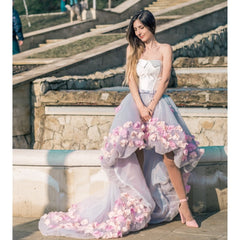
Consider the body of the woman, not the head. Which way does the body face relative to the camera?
toward the camera

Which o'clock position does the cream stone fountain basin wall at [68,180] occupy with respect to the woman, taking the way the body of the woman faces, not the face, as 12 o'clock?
The cream stone fountain basin wall is roughly at 4 o'clock from the woman.

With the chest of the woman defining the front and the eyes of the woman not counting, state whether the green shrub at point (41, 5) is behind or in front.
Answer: behind

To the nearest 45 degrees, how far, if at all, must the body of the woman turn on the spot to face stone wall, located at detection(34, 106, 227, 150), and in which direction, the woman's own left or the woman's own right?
approximately 180°
